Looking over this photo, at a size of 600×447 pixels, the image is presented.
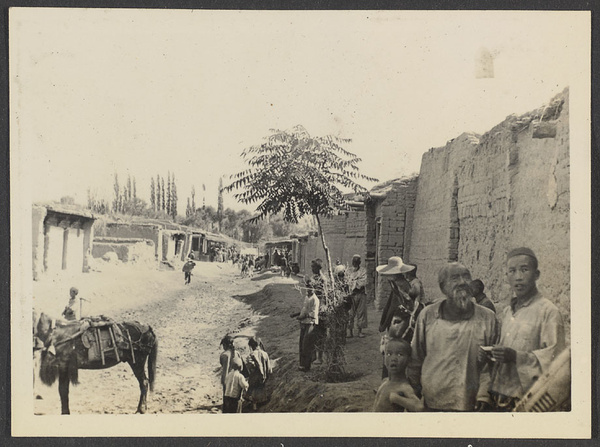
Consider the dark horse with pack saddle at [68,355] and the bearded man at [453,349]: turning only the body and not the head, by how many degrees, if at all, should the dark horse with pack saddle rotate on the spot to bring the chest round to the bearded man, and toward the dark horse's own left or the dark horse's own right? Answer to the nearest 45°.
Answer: approximately 180°

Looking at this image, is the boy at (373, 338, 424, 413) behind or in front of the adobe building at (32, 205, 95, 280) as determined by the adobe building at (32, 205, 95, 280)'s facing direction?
in front

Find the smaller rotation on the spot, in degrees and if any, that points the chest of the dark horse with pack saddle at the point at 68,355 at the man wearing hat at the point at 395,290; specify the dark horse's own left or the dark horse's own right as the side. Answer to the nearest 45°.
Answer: approximately 180°

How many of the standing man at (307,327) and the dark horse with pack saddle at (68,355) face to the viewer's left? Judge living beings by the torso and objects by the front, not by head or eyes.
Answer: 2

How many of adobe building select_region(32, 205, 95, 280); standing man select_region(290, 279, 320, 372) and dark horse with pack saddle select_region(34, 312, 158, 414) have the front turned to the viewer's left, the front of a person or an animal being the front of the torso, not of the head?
2

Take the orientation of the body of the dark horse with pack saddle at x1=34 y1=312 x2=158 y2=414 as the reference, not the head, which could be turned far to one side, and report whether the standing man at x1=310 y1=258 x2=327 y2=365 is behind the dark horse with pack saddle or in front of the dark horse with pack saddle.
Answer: behind

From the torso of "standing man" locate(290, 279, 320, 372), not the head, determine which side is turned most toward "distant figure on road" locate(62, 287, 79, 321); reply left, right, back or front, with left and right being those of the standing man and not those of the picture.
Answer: front

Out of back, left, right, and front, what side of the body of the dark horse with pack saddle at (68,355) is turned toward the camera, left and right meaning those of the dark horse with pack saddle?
left

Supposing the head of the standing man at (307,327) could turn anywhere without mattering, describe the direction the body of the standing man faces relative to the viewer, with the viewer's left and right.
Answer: facing to the left of the viewer
